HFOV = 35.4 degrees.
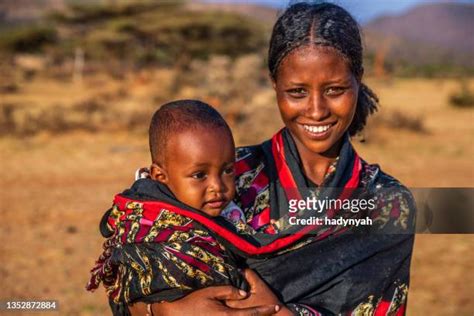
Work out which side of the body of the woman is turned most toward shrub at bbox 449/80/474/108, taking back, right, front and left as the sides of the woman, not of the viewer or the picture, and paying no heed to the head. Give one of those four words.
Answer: back

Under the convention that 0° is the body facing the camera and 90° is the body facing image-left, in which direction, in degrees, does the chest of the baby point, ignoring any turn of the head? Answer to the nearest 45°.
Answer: approximately 315°

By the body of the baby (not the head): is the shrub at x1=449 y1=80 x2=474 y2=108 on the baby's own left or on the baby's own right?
on the baby's own left
